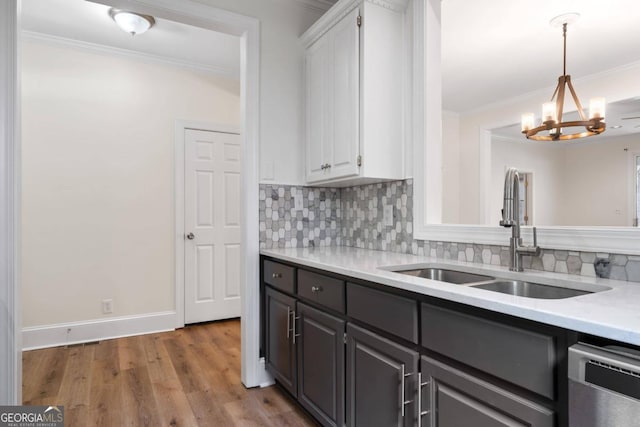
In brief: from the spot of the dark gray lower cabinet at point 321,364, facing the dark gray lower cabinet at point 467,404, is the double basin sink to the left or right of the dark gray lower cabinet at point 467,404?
left

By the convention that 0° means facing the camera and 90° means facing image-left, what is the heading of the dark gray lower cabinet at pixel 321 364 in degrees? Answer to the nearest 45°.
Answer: approximately 45°

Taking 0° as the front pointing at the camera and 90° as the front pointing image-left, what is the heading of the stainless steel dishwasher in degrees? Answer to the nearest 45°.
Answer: approximately 45°

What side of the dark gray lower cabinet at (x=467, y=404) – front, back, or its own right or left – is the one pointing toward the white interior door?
right

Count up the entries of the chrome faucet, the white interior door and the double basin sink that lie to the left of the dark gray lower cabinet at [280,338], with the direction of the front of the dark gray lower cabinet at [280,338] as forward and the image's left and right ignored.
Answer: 2

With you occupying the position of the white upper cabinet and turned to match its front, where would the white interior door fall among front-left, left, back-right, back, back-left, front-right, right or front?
right

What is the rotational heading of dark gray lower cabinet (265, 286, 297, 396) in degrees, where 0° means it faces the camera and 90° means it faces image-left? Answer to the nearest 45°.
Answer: approximately 45°

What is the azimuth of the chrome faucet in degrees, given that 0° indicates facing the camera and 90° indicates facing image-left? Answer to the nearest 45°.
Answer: approximately 45°

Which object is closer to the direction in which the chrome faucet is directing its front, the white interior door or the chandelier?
the white interior door

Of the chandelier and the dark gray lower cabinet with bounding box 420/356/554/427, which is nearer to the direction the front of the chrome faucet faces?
the dark gray lower cabinet

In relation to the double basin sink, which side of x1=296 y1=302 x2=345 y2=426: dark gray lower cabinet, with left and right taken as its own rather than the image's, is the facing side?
left
